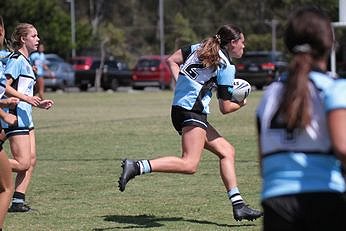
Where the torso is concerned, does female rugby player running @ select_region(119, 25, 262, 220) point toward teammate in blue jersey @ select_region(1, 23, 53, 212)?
no

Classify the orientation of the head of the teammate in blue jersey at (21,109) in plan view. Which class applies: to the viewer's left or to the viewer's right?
to the viewer's right

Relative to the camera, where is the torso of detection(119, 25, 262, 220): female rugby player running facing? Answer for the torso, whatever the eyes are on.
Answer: to the viewer's right

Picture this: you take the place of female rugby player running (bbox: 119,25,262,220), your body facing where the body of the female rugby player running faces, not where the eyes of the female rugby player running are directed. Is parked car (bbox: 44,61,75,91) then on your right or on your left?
on your left

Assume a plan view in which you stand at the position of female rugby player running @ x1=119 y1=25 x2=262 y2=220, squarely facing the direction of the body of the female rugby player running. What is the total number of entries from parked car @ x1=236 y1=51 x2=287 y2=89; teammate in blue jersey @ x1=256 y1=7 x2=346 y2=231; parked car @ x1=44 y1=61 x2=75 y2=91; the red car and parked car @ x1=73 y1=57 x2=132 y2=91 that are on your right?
1

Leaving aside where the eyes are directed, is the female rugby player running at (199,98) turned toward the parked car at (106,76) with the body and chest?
no

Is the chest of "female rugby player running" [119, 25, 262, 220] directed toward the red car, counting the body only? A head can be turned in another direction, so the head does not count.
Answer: no

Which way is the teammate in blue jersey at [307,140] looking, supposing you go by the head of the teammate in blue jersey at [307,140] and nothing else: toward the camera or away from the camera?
away from the camera

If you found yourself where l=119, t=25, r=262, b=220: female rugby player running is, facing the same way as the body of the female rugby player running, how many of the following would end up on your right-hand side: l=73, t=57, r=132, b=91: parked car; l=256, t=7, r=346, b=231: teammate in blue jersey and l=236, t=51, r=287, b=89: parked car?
1

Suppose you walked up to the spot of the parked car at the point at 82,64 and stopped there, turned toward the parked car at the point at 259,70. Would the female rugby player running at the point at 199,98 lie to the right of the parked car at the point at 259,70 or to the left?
right

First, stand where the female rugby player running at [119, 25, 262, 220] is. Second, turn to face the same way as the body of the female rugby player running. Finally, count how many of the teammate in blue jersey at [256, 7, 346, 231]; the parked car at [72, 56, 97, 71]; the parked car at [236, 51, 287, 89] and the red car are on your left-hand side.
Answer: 3
